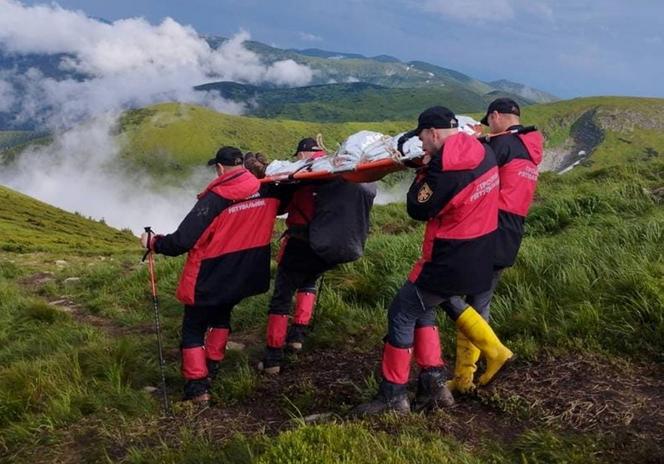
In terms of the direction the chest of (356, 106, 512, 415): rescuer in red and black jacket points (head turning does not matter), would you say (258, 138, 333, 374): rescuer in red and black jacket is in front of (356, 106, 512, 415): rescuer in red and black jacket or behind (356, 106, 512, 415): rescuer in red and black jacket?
in front

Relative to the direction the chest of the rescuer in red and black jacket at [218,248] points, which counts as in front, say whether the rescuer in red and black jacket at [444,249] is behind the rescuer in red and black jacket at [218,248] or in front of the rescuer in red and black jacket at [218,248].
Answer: behind

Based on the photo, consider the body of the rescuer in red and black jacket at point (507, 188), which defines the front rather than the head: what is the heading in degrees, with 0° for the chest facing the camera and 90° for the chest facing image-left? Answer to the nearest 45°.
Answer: approximately 135°

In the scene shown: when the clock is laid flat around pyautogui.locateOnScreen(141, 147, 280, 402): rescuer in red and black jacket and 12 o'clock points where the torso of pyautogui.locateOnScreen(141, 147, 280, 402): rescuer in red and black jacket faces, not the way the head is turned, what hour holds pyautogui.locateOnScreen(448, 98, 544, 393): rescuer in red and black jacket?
pyautogui.locateOnScreen(448, 98, 544, 393): rescuer in red and black jacket is roughly at 5 o'clock from pyautogui.locateOnScreen(141, 147, 280, 402): rescuer in red and black jacket.

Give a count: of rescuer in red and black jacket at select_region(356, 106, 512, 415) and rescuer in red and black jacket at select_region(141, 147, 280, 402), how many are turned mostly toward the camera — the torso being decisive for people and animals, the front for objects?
0

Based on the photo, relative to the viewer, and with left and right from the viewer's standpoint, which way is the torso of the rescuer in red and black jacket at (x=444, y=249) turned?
facing away from the viewer and to the left of the viewer

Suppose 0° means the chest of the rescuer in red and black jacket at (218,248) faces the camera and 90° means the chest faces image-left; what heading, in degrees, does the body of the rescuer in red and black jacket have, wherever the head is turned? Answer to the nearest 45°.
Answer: approximately 135°
